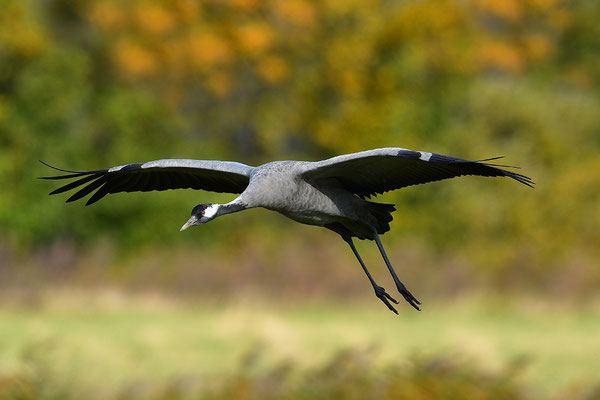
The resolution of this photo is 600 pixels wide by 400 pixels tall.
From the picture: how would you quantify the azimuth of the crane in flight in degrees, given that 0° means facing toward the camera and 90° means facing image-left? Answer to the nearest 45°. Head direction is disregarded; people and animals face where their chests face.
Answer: approximately 45°
